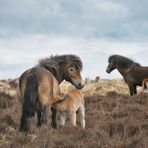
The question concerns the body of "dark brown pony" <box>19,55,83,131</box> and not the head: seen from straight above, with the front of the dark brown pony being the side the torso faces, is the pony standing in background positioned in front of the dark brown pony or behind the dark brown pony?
in front

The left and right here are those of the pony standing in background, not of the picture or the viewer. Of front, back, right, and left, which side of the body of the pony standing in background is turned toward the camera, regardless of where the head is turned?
left

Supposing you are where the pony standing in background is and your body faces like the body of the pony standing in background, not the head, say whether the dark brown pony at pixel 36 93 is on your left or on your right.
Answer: on your left

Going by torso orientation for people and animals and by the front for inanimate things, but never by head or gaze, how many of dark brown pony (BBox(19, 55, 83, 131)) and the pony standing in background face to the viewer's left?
1

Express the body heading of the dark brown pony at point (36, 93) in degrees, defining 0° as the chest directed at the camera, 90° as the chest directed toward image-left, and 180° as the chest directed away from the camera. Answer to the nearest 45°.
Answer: approximately 225°
